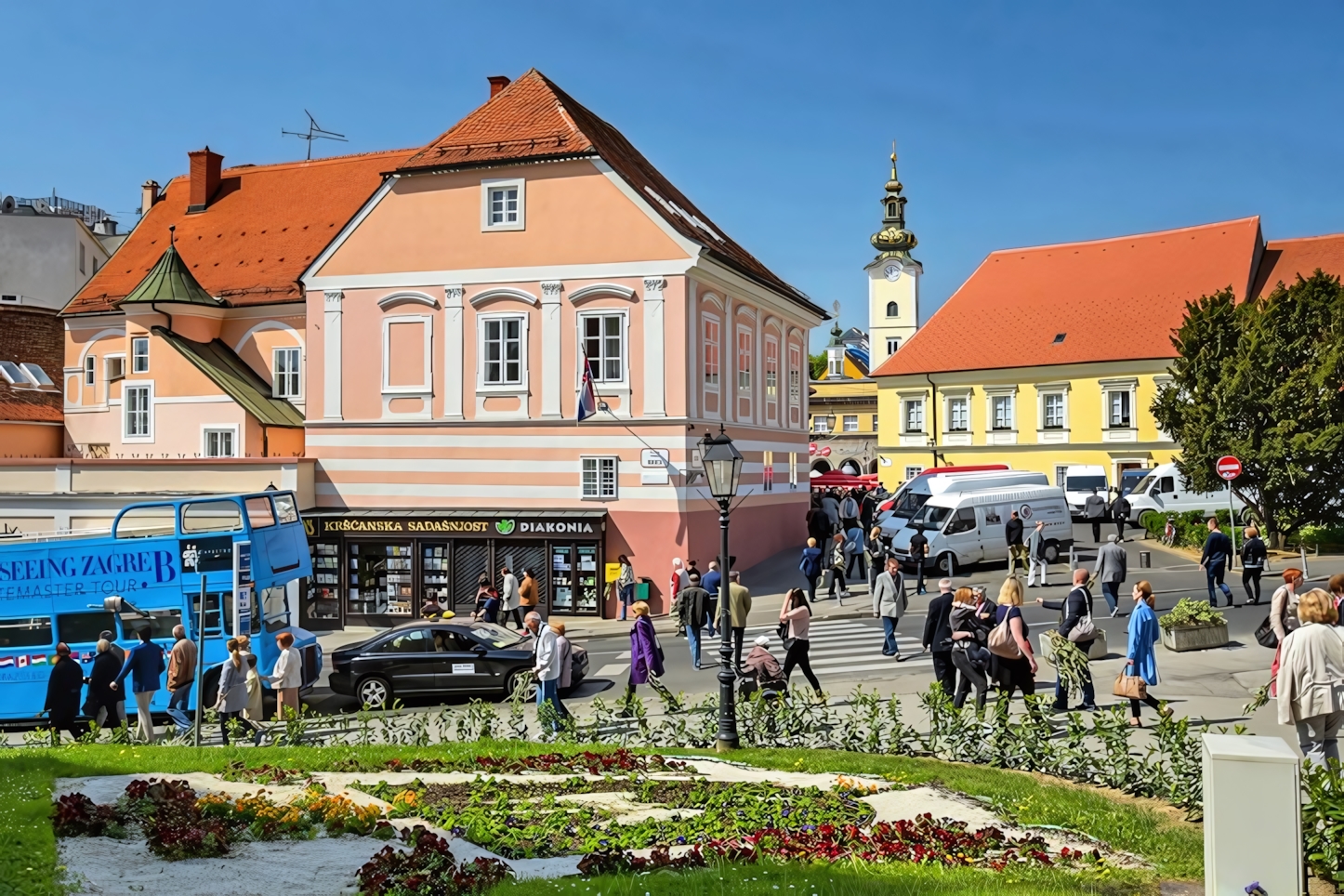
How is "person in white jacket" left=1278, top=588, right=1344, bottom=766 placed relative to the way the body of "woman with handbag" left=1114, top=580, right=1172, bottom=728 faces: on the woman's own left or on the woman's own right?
on the woman's own left

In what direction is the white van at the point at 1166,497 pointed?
to the viewer's left
